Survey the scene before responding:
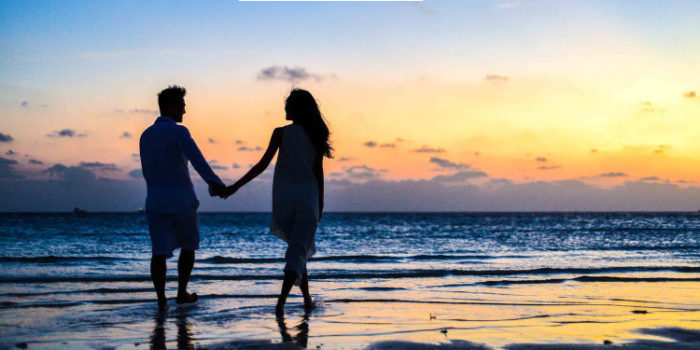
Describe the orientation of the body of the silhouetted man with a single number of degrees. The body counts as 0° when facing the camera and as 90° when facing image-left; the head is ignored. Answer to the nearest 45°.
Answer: approximately 225°

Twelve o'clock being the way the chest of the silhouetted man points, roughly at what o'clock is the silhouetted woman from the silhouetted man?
The silhouetted woman is roughly at 2 o'clock from the silhouetted man.
